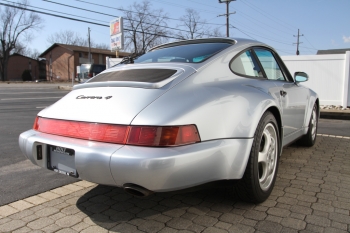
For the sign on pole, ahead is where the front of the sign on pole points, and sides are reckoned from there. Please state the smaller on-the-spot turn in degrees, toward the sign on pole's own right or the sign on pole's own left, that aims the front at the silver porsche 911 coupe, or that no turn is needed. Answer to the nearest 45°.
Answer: approximately 45° to the sign on pole's own left

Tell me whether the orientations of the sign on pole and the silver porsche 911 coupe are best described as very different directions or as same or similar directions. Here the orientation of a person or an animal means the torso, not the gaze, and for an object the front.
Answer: very different directions

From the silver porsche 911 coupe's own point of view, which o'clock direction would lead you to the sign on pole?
The sign on pole is roughly at 10 o'clock from the silver porsche 911 coupe.

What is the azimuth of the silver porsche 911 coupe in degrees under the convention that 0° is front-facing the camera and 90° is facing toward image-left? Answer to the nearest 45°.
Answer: approximately 225°

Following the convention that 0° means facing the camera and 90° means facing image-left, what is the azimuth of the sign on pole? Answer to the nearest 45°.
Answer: approximately 45°
